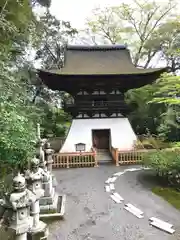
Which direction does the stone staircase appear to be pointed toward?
toward the camera

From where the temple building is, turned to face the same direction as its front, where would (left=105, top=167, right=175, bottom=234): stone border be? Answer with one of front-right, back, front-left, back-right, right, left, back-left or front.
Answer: front

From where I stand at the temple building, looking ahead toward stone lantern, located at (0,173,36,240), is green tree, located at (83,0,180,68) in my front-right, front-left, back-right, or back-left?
back-left

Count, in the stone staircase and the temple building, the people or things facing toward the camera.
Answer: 2

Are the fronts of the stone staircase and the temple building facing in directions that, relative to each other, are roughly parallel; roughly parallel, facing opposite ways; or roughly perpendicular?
roughly parallel

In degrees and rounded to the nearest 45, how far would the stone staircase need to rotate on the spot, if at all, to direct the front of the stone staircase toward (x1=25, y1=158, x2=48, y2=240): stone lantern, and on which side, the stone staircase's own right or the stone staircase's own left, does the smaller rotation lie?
0° — it already faces it

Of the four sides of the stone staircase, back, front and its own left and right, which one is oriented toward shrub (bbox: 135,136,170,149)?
left

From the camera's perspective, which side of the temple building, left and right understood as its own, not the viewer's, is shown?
front

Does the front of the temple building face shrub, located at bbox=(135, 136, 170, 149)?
no

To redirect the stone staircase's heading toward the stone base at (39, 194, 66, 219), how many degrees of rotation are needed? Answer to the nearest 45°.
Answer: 0° — it already faces it

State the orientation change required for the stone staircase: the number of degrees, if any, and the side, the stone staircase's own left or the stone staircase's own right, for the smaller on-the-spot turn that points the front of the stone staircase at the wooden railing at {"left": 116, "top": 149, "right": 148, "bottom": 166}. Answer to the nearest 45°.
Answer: approximately 45° to the stone staircase's own left

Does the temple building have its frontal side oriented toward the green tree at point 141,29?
no
